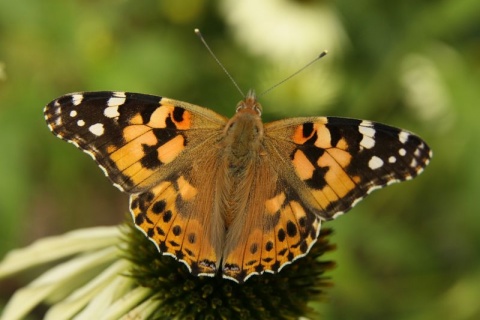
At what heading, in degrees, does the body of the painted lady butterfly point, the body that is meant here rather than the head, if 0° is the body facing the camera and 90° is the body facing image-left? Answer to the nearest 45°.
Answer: approximately 180°
